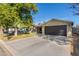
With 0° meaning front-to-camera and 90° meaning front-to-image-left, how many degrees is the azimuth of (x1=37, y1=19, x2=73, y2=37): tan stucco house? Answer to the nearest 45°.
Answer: approximately 0°
